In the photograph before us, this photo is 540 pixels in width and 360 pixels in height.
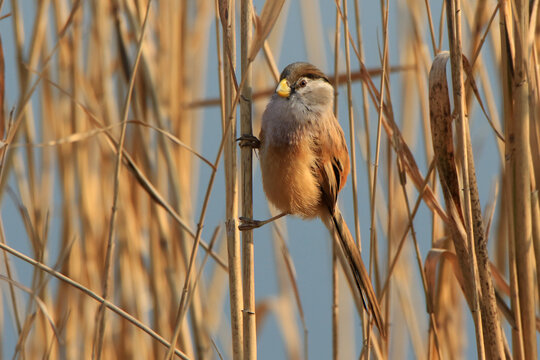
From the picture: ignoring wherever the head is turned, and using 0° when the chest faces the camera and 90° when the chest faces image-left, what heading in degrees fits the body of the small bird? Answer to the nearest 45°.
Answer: approximately 45°

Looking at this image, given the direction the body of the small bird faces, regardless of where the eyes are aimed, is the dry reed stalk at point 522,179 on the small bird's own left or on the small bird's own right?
on the small bird's own left

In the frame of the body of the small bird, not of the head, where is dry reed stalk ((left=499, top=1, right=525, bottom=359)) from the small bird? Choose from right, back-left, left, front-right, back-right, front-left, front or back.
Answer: left

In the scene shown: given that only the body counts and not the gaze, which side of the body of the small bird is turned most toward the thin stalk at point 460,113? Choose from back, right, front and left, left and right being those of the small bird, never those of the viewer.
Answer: left

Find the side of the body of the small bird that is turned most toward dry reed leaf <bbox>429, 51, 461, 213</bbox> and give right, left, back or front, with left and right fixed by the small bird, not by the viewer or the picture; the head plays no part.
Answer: left
